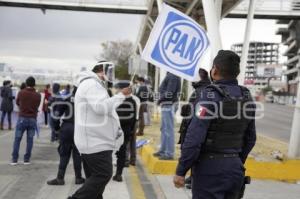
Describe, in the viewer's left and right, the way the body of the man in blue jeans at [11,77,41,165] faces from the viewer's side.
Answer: facing away from the viewer

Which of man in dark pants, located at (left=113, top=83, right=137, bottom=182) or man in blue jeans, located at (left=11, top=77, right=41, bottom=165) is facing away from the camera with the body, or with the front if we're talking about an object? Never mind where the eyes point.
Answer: man in blue jeans, located at (left=11, top=77, right=41, bottom=165)

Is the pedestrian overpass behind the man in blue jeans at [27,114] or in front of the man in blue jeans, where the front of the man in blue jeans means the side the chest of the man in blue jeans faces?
in front

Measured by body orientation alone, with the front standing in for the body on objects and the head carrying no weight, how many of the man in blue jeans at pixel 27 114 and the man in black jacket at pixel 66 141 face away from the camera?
2

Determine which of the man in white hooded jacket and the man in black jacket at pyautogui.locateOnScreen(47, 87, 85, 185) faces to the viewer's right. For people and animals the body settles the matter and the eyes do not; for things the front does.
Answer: the man in white hooded jacket

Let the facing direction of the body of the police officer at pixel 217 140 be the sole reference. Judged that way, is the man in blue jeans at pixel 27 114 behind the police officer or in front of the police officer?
in front

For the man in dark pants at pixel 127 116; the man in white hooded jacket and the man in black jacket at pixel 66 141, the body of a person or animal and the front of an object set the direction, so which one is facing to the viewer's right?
the man in white hooded jacket
